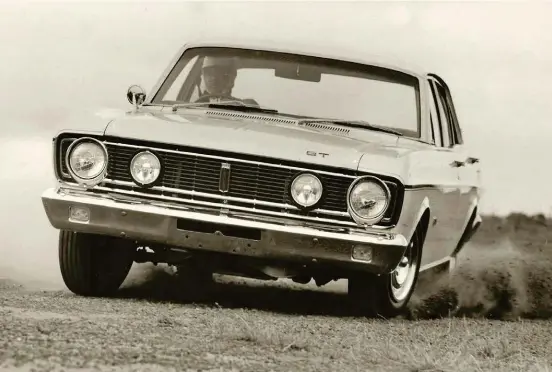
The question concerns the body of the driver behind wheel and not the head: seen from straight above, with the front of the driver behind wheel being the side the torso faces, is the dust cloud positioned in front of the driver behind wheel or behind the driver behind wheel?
behind

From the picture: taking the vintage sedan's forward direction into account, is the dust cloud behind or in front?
behind

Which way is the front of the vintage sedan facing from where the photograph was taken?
facing the viewer and to the left of the viewer
